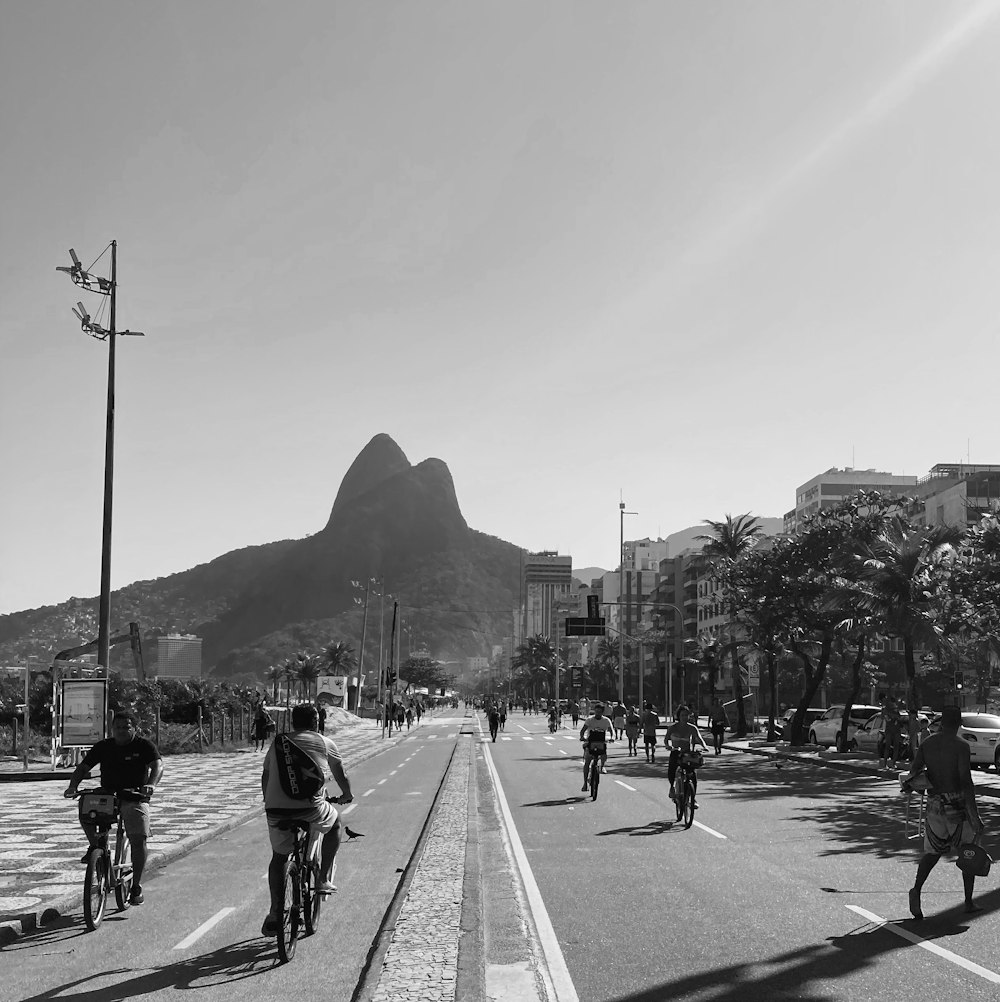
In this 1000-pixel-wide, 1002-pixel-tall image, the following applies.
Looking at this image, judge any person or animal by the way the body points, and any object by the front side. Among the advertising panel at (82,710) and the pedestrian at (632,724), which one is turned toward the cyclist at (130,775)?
the advertising panel

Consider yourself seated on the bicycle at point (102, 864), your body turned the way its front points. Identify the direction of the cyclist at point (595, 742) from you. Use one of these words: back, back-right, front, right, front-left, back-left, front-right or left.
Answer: back-left

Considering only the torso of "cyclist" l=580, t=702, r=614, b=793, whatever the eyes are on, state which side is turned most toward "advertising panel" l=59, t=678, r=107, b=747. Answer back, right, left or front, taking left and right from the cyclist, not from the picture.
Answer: right

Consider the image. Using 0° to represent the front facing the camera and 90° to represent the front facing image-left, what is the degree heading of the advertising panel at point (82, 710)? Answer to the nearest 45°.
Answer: approximately 0°

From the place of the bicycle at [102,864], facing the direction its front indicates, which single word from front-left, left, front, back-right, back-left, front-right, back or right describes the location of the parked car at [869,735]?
back-left

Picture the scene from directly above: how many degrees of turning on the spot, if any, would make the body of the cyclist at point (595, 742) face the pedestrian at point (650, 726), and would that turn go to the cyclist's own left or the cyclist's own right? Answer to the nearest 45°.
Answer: approximately 180°
